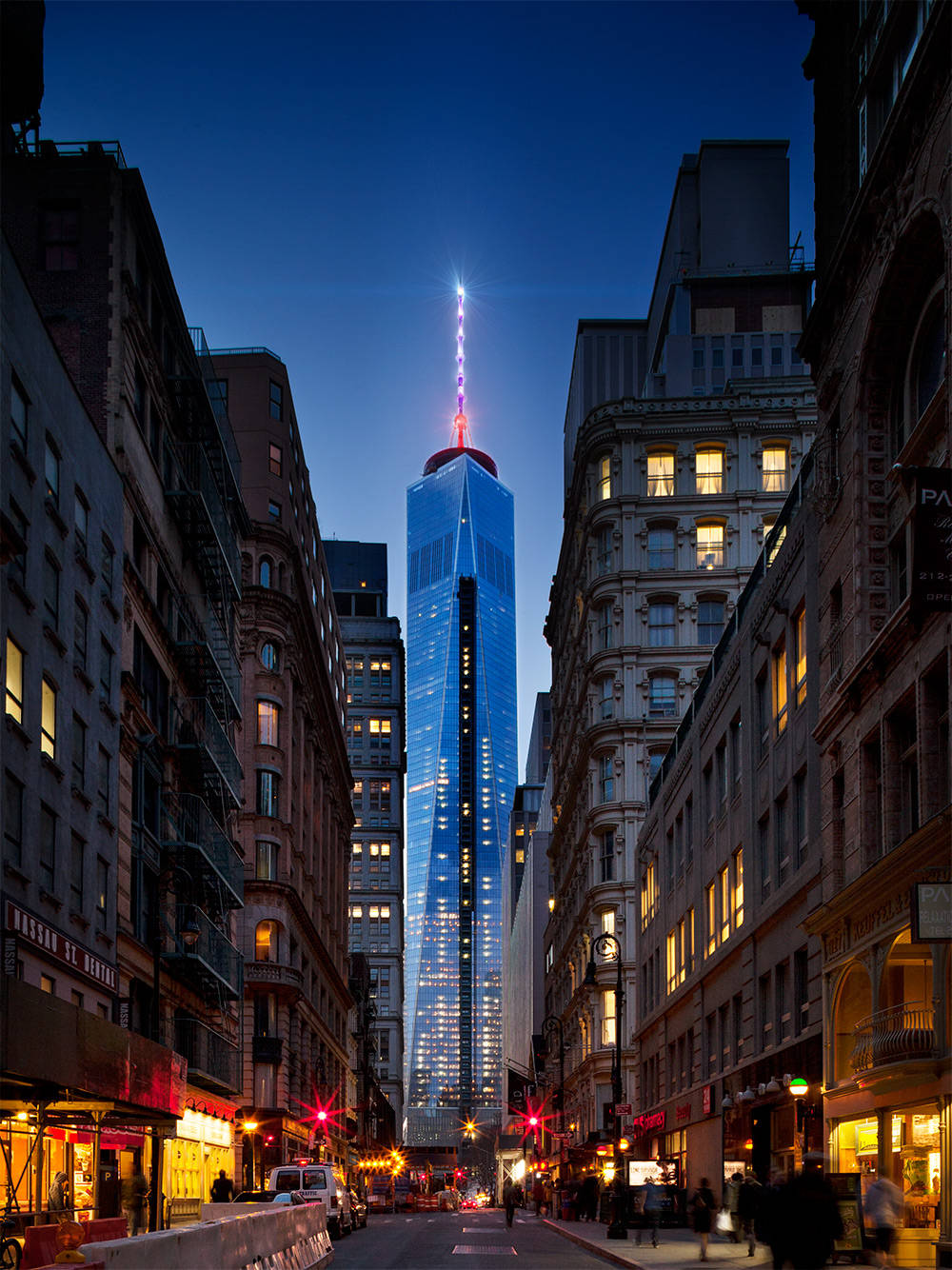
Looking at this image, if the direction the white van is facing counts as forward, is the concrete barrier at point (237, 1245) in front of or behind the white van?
behind

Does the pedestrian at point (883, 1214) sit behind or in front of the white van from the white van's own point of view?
behind

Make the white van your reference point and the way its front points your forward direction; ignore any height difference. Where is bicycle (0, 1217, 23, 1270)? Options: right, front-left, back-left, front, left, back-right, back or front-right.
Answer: back

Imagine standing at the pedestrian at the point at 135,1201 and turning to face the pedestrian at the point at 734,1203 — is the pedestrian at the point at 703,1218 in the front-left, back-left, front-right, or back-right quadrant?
front-right

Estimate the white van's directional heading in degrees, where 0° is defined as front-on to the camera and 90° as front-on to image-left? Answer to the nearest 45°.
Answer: approximately 180°
